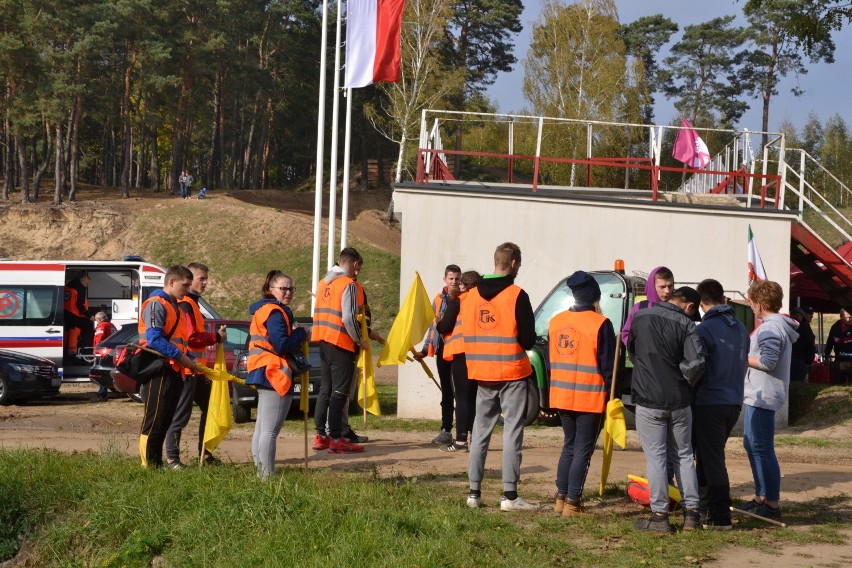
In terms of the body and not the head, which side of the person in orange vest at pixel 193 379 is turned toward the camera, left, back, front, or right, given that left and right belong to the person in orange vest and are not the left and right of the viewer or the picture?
right

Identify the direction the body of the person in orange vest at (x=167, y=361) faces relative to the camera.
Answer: to the viewer's right

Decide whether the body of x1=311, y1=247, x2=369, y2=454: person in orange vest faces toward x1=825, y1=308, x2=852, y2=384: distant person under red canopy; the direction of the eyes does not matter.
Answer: yes

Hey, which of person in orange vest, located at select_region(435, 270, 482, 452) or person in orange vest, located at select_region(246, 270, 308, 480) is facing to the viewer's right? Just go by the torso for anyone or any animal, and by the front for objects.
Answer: person in orange vest, located at select_region(246, 270, 308, 480)

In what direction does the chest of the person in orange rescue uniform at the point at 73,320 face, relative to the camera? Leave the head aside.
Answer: to the viewer's right

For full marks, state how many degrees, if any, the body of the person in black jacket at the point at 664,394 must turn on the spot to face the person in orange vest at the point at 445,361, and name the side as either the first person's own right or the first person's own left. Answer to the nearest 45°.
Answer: approximately 90° to the first person's own left

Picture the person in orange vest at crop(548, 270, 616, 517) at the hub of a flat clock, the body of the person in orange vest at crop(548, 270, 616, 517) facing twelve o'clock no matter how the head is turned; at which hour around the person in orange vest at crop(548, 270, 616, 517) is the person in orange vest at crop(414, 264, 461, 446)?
the person in orange vest at crop(414, 264, 461, 446) is roughly at 10 o'clock from the person in orange vest at crop(548, 270, 616, 517).

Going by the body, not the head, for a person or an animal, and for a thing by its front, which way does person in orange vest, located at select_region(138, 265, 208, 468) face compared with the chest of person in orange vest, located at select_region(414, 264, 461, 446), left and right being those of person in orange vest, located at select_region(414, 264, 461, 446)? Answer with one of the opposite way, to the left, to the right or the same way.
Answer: to the left

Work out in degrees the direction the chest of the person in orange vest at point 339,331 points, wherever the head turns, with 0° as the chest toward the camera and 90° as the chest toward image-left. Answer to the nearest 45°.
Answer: approximately 225°

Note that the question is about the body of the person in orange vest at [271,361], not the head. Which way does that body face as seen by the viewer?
to the viewer's right

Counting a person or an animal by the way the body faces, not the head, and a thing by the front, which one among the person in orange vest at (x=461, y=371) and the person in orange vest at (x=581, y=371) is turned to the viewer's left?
the person in orange vest at (x=461, y=371)
